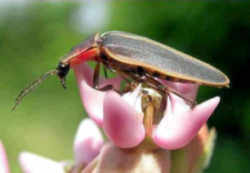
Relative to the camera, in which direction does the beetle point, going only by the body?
to the viewer's left
